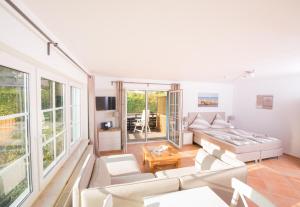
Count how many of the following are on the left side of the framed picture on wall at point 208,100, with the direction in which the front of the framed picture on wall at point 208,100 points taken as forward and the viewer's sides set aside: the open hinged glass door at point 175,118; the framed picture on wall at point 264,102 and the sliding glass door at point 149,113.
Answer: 1

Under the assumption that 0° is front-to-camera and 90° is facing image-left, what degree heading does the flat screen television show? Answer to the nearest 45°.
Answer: approximately 0°

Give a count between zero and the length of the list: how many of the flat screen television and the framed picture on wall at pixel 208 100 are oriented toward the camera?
2

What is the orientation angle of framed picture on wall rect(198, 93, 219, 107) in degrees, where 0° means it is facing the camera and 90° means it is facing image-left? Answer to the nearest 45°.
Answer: approximately 0°

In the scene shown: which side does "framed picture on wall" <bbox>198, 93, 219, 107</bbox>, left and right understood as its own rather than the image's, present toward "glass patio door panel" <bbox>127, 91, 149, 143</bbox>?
right

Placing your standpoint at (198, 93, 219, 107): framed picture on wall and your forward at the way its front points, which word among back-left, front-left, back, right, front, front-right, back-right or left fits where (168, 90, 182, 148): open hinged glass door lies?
front-right

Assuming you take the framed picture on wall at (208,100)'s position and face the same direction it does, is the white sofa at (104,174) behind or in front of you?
in front

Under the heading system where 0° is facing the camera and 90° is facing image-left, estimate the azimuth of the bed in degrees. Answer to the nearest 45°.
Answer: approximately 315°

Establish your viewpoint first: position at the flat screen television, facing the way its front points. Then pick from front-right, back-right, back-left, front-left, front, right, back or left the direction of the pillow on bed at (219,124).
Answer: left

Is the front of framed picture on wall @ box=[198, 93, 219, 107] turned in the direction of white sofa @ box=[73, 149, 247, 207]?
yes

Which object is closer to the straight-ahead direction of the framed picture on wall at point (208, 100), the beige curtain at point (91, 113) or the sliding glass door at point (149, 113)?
the beige curtain
